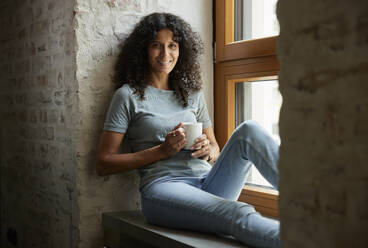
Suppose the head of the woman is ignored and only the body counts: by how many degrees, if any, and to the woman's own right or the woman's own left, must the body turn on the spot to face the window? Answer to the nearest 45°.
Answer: approximately 90° to the woman's own left

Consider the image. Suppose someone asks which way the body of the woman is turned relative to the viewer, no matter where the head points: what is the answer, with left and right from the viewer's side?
facing the viewer and to the right of the viewer
